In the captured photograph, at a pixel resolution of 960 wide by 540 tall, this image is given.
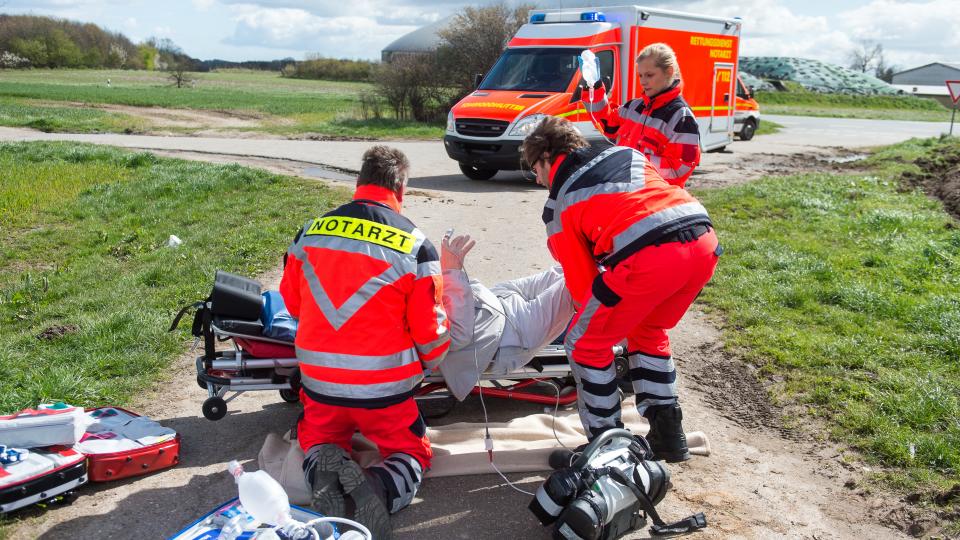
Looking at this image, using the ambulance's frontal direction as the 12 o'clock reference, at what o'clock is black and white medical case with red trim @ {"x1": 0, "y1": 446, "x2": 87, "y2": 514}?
The black and white medical case with red trim is roughly at 11 o'clock from the ambulance.

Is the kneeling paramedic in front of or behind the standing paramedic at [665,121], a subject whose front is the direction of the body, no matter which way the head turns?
in front

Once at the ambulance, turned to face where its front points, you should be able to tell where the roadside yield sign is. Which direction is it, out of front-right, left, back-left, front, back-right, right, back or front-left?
back

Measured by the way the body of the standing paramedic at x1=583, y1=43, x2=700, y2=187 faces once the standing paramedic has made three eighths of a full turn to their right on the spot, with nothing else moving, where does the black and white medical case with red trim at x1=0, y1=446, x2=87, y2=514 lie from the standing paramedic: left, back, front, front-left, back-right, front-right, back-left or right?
back-left

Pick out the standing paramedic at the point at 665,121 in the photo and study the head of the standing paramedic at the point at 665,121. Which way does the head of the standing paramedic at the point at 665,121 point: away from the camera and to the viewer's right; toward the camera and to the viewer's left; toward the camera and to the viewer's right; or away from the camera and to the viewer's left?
toward the camera and to the viewer's left

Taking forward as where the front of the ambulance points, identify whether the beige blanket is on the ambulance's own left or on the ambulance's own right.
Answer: on the ambulance's own left

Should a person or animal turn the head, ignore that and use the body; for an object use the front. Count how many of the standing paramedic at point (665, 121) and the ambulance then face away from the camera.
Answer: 0

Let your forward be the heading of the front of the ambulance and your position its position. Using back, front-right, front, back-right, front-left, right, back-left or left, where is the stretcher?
front-left

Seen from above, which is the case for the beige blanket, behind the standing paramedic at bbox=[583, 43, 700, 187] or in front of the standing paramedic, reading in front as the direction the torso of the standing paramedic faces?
in front

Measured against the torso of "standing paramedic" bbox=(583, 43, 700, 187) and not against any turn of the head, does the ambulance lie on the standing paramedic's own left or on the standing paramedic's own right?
on the standing paramedic's own right

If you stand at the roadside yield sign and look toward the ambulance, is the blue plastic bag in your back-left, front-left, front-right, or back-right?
front-left

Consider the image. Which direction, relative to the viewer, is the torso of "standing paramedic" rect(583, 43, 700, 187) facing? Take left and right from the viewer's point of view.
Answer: facing the viewer and to the left of the viewer

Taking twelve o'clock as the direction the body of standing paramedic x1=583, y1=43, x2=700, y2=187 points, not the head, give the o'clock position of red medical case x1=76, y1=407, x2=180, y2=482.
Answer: The red medical case is roughly at 12 o'clock from the standing paramedic.

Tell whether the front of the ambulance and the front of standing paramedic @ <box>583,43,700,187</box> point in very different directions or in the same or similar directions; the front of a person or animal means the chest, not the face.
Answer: same or similar directions

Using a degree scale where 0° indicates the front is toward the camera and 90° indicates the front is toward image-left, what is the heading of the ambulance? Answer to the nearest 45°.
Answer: approximately 45°

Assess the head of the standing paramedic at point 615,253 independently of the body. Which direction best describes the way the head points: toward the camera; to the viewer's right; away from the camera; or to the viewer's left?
to the viewer's left

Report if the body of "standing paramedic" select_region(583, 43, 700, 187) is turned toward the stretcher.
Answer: yes

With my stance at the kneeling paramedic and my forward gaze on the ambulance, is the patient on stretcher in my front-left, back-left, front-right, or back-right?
front-right
